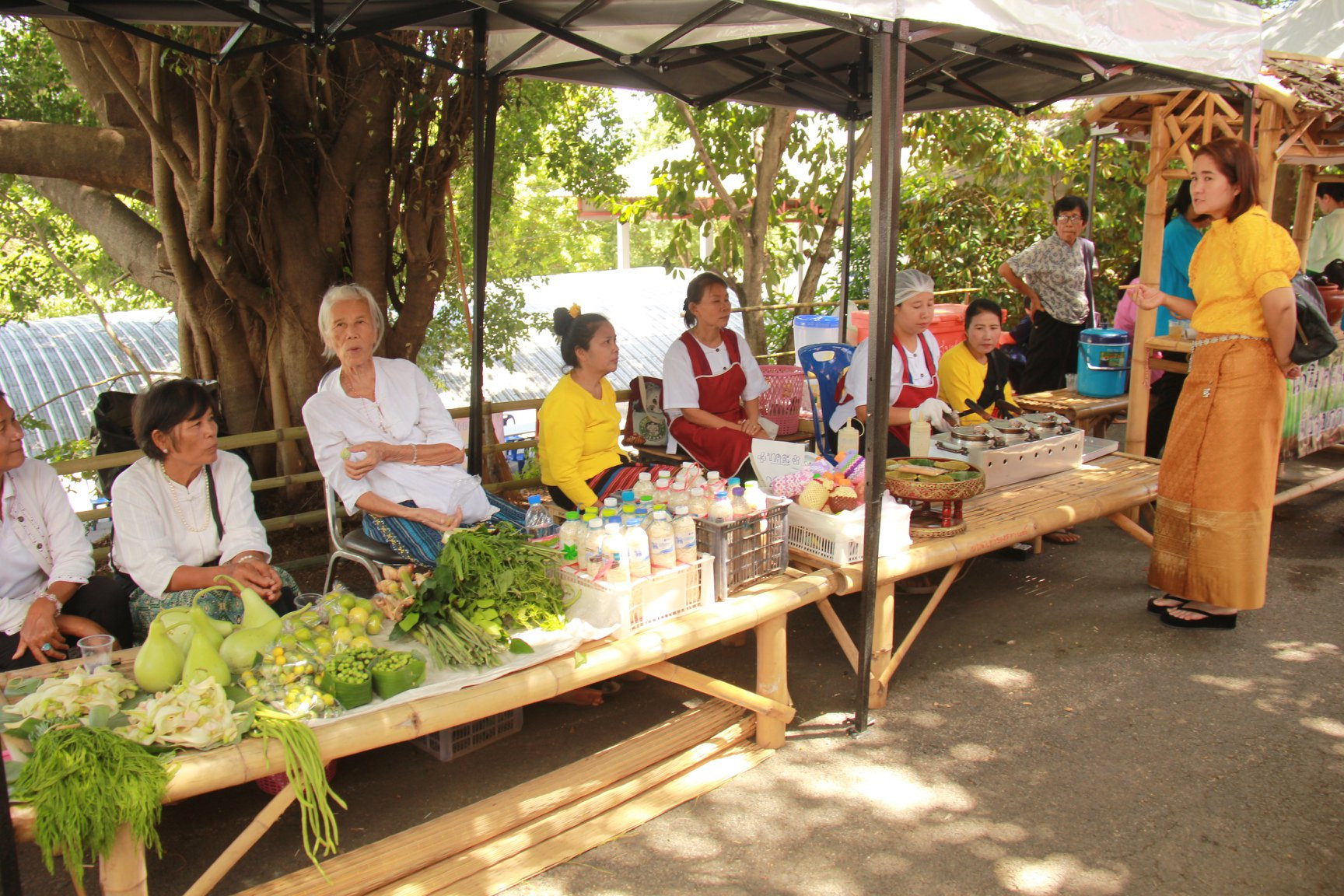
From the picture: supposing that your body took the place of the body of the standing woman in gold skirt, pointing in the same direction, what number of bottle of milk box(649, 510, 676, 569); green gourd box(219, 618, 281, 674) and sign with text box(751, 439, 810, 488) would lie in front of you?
3

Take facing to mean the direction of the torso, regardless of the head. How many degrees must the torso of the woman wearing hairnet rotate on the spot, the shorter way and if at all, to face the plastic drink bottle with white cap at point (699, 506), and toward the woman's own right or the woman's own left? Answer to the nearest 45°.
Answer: approximately 45° to the woman's own right

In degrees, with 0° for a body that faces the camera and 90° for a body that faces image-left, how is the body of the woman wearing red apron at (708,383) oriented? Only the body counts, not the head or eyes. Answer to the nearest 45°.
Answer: approximately 315°

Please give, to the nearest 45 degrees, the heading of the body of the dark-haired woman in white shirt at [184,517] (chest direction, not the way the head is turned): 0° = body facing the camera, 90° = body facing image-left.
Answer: approximately 315°

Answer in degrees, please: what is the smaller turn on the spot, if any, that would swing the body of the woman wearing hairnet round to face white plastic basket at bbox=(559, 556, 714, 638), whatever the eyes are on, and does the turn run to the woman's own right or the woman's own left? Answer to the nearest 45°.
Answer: approximately 45° to the woman's own right

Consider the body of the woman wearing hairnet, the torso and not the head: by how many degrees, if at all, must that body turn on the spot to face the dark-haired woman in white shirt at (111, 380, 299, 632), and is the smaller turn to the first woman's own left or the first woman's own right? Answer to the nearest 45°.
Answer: approximately 90° to the first woman's own right

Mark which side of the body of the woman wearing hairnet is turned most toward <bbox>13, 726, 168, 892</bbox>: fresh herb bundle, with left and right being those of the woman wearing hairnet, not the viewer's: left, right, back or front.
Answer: right

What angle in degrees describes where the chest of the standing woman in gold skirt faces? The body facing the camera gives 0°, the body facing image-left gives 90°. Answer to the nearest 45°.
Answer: approximately 45°

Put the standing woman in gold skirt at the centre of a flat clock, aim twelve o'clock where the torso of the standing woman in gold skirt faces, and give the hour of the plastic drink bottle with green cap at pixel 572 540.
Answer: The plastic drink bottle with green cap is roughly at 12 o'clock from the standing woman in gold skirt.

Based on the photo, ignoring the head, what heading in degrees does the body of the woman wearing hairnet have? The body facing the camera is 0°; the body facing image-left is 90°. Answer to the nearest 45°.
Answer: approximately 315°

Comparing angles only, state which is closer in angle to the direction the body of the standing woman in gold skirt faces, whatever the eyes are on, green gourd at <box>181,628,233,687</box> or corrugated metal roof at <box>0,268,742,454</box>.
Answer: the green gourd
